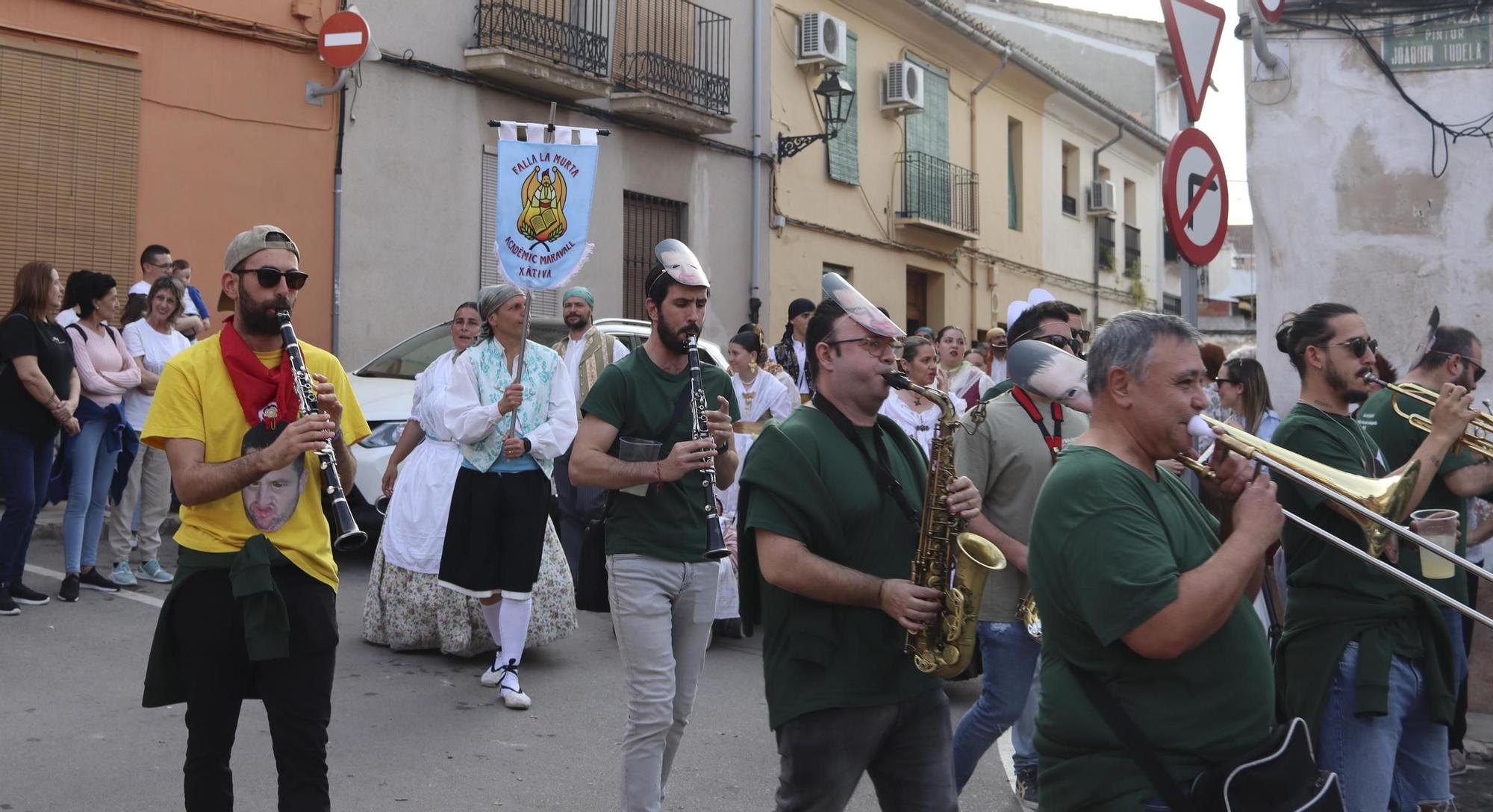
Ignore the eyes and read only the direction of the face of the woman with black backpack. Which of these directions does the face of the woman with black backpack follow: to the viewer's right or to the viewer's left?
to the viewer's right

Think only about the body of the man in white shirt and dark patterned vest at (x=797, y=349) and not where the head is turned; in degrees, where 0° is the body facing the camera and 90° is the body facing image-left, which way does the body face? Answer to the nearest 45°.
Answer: approximately 315°

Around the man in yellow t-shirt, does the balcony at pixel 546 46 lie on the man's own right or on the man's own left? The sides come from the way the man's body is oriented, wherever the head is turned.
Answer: on the man's own left
